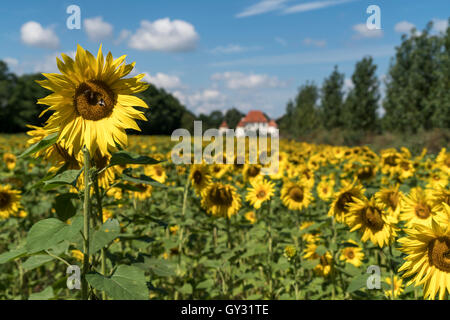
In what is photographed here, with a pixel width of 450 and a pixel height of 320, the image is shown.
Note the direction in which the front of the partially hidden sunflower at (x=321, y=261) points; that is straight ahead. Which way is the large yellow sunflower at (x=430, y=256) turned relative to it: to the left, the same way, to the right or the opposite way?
the same way

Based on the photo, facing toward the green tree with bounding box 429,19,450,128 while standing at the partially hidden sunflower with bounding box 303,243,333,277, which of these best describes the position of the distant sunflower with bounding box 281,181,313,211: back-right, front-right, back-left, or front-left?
front-left

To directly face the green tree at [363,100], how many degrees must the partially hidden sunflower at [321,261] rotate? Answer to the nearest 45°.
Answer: approximately 180°

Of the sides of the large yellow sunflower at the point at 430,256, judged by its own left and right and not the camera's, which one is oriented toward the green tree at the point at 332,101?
back

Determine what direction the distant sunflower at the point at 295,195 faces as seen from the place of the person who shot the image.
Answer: facing the viewer

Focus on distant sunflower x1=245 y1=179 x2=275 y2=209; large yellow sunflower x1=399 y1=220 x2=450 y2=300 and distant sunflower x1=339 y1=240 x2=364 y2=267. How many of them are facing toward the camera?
3

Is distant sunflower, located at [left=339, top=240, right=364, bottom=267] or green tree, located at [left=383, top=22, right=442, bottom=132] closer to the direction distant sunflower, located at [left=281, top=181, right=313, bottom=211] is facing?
the distant sunflower

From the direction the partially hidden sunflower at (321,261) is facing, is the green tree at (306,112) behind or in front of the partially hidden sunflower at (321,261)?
behind

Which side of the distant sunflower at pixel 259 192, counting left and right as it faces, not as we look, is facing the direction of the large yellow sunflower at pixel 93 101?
front

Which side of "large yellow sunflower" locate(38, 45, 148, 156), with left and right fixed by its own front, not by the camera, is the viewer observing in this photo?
front

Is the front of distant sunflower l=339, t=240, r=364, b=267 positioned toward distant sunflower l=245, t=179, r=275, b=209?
no

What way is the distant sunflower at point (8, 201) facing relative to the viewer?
toward the camera

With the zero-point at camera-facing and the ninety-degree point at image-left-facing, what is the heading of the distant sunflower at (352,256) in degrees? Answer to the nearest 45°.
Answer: approximately 0°

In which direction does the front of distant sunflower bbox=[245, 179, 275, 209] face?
toward the camera
